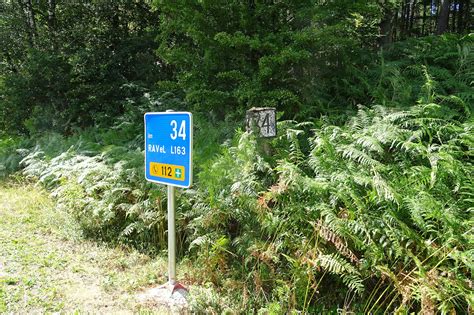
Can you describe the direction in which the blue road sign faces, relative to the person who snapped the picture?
facing the viewer and to the left of the viewer
